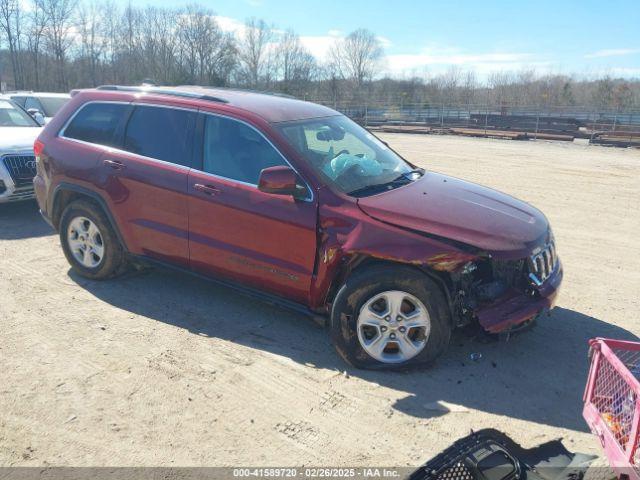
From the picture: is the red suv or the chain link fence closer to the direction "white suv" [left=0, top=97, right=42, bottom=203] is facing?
the red suv

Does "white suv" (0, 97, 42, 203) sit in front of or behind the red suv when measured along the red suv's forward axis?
behind

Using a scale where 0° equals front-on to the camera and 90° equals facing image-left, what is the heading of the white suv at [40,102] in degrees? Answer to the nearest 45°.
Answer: approximately 315°

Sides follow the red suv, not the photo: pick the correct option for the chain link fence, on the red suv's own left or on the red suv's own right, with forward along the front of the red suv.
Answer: on the red suv's own left

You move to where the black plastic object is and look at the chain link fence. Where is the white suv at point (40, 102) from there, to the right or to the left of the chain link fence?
left

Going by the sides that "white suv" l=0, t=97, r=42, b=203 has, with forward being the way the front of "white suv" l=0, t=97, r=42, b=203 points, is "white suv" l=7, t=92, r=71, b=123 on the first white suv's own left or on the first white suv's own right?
on the first white suv's own left

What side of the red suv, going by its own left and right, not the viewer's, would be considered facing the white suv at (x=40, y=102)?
back
